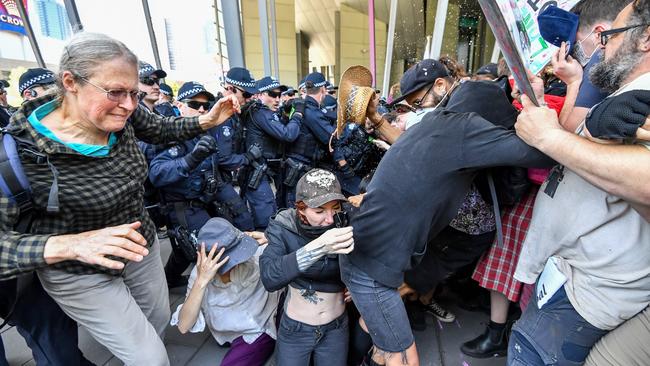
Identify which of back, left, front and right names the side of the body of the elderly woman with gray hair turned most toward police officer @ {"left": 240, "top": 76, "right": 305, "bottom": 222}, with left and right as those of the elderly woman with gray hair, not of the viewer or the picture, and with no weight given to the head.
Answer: left

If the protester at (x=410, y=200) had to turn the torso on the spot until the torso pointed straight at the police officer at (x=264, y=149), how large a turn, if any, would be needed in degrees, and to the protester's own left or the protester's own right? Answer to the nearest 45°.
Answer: approximately 90° to the protester's own left

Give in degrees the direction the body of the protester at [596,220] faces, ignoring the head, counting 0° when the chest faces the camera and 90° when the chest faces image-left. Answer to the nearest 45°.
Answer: approximately 90°

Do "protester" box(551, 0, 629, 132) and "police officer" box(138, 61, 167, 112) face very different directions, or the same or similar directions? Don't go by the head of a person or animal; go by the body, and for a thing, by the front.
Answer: very different directions

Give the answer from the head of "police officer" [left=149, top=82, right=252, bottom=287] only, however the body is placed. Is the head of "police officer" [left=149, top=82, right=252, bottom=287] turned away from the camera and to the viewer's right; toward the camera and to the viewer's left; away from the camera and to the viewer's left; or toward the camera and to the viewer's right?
toward the camera and to the viewer's right

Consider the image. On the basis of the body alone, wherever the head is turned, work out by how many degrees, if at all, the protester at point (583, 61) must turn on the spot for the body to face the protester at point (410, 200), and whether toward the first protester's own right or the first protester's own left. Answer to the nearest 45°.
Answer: approximately 45° to the first protester's own left

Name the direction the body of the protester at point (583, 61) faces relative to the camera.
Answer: to the viewer's left

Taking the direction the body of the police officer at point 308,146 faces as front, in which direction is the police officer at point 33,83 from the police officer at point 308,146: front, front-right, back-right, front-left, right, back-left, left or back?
back-left

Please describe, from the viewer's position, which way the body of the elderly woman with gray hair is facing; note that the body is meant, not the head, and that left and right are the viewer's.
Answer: facing the viewer and to the right of the viewer

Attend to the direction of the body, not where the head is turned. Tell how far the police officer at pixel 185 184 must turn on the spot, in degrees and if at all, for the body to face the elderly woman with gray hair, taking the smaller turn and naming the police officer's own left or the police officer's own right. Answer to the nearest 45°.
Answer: approximately 45° to the police officer's own right

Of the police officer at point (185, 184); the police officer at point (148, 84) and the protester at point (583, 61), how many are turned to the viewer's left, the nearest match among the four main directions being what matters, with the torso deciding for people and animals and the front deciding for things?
1
